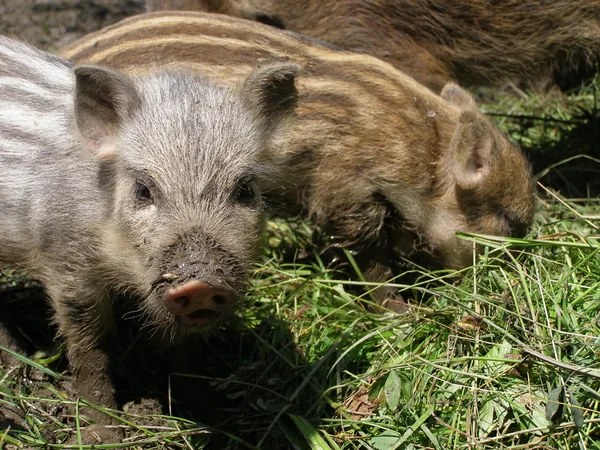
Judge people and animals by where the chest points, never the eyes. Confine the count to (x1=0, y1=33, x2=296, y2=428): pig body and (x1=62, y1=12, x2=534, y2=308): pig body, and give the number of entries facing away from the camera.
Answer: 0

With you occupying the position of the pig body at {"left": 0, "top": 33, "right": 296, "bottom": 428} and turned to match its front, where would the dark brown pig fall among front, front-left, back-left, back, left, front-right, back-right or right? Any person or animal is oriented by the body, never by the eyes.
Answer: left

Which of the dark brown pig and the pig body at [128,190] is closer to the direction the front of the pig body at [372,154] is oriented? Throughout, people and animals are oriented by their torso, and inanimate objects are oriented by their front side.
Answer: the dark brown pig

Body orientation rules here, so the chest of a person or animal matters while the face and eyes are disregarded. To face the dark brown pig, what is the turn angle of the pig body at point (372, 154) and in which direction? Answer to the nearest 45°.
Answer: approximately 90° to its left

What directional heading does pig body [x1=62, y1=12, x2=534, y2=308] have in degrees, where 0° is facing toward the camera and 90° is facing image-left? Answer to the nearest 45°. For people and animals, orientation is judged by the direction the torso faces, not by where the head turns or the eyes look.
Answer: approximately 270°

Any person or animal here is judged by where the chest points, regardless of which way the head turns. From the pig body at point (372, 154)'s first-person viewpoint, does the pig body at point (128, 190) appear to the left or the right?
on its right

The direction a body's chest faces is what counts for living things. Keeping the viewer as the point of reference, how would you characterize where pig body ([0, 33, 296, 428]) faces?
facing the viewer and to the right of the viewer

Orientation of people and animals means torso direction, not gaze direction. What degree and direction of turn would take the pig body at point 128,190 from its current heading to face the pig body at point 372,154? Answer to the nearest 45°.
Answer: approximately 90° to its left
